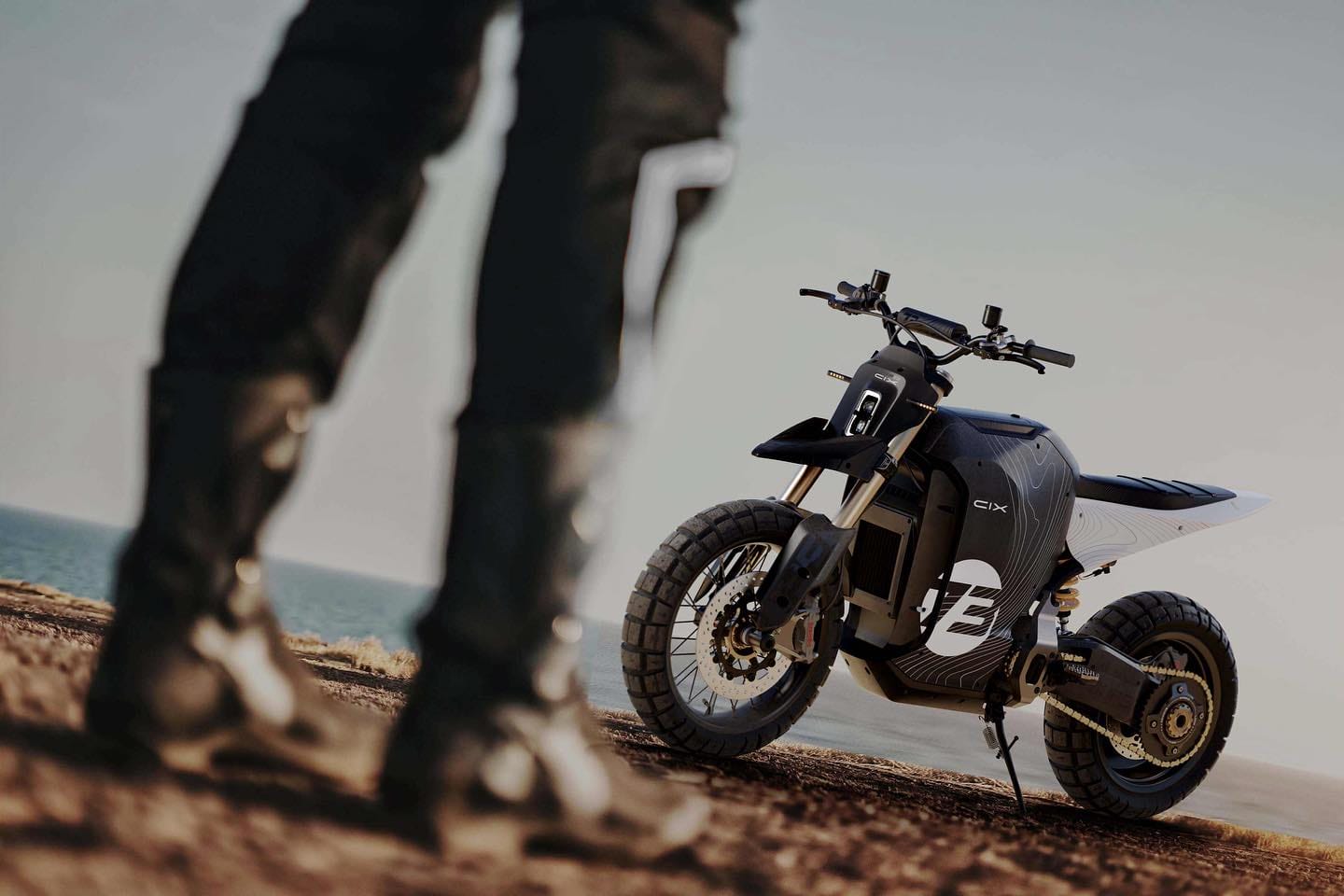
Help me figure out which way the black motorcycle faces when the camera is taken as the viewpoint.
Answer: facing the viewer and to the left of the viewer
